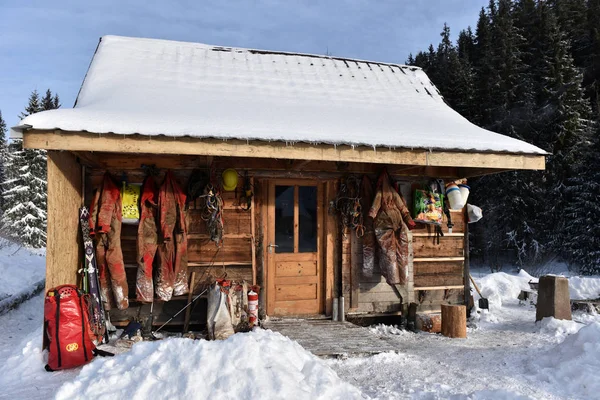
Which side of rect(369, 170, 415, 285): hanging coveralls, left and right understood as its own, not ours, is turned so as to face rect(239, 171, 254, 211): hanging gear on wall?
right

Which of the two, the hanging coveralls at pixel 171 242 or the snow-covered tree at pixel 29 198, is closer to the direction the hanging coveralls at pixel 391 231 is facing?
the hanging coveralls

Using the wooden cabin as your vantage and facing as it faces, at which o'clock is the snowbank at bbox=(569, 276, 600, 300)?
The snowbank is roughly at 8 o'clock from the wooden cabin.

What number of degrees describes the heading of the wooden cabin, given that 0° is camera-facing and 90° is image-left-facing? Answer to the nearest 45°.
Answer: approximately 0°

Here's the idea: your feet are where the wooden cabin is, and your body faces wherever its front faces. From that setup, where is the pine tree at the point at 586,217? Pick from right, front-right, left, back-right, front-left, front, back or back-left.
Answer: back-left

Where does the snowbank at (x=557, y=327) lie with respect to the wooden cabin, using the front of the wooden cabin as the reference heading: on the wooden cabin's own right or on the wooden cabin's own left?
on the wooden cabin's own left

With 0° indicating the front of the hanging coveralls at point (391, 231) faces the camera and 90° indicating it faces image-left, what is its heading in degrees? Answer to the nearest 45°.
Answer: approximately 0°

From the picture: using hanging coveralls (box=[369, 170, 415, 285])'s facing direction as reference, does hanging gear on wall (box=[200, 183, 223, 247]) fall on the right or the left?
on its right

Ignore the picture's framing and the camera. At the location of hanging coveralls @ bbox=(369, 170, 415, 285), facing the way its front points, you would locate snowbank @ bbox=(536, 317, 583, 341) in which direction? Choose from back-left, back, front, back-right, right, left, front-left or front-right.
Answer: left

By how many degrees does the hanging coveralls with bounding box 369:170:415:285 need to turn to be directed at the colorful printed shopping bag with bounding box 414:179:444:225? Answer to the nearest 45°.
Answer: approximately 135° to its left

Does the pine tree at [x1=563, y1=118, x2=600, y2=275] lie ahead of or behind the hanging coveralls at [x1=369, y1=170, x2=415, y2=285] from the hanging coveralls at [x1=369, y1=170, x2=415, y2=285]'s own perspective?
behind
